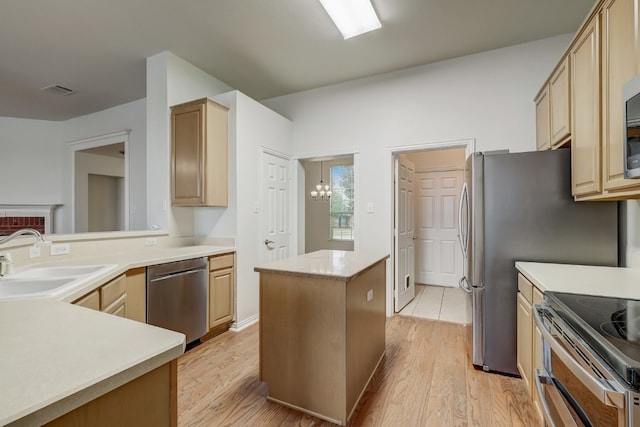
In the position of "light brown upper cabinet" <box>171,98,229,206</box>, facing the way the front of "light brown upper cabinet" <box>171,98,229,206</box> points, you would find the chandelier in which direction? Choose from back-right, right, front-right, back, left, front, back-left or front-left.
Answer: back

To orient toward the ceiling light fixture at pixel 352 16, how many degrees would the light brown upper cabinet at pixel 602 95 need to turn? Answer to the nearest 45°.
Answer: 0° — it already faces it

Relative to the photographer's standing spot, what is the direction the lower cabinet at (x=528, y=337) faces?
facing to the left of the viewer

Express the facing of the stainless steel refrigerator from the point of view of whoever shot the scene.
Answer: facing to the left of the viewer

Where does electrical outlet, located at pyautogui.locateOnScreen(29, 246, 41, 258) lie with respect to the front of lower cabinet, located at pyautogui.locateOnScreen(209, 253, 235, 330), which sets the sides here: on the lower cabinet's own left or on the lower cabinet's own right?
on the lower cabinet's own right

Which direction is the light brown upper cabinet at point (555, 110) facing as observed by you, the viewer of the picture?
facing to the left of the viewer

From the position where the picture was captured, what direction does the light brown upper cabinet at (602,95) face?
facing to the left of the viewer
